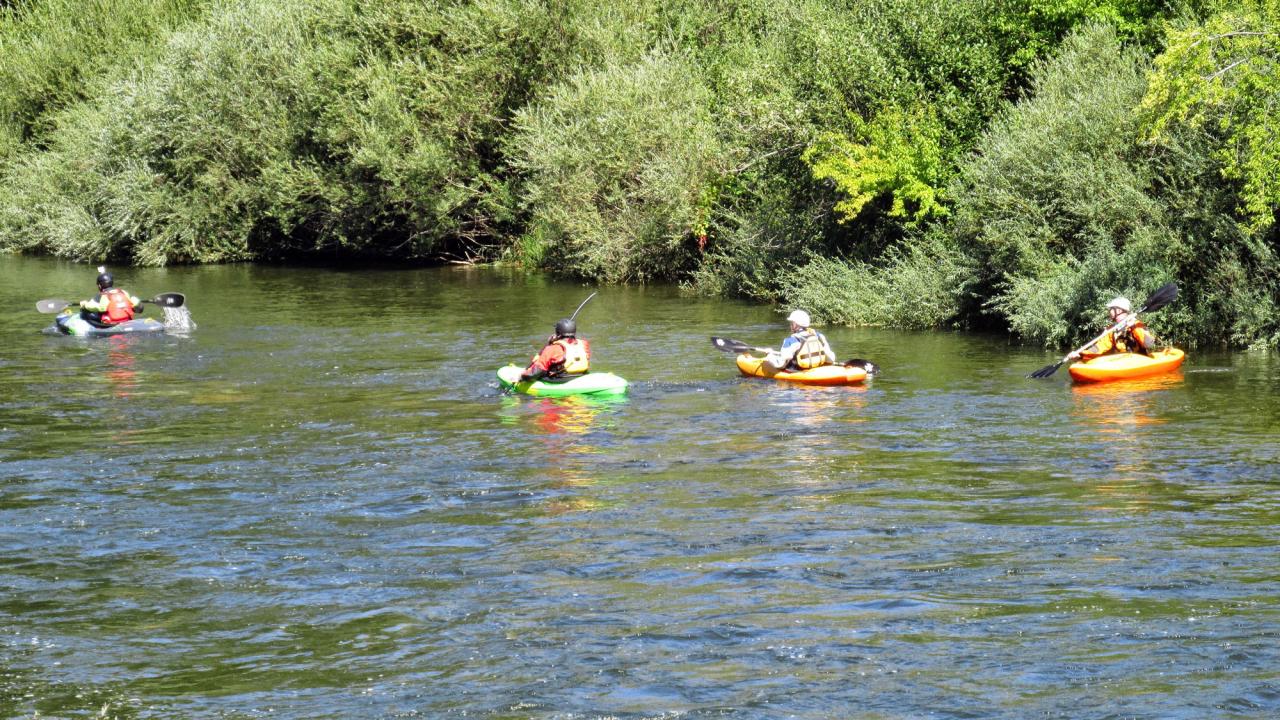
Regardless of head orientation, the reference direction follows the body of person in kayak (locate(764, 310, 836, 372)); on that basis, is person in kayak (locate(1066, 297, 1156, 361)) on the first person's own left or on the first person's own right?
on the first person's own right

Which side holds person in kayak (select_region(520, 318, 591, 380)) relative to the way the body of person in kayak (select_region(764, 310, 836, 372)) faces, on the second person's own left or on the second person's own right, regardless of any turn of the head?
on the second person's own left

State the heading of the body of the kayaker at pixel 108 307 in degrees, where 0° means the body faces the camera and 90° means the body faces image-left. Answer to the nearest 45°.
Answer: approximately 135°

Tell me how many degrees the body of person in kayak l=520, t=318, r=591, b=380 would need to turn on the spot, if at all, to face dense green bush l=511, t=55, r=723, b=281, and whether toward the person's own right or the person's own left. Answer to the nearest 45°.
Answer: approximately 45° to the person's own right

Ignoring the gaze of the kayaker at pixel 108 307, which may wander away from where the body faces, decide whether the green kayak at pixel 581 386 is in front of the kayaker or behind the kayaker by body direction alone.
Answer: behind

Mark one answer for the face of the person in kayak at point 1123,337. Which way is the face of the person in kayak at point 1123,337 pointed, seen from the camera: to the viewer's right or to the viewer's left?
to the viewer's left

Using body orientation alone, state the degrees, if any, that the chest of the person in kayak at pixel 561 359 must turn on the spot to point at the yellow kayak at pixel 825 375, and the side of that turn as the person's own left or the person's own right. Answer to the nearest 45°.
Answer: approximately 135° to the person's own right

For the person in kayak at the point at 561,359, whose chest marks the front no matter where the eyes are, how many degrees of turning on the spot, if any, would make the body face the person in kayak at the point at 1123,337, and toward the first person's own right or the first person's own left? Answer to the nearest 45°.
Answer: approximately 135° to the first person's own right

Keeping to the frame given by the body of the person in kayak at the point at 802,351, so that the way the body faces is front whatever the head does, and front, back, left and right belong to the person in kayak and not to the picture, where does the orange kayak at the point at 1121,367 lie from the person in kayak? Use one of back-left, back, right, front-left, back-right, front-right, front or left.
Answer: back-right

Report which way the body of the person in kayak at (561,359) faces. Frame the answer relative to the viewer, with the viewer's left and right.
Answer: facing away from the viewer and to the left of the viewer

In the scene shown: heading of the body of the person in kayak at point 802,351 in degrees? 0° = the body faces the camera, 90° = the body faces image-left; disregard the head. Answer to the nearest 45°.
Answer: approximately 135°

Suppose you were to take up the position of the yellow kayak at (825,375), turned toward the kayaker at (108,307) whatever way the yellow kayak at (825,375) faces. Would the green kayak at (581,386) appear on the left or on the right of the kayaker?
left

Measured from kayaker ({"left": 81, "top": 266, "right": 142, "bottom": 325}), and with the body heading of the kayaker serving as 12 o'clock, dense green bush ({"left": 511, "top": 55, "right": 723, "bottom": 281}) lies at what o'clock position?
The dense green bush is roughly at 4 o'clock from the kayaker.

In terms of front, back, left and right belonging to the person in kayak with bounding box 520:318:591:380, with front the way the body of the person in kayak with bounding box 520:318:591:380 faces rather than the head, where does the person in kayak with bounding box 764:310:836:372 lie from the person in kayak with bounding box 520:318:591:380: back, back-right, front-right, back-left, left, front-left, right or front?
back-right
